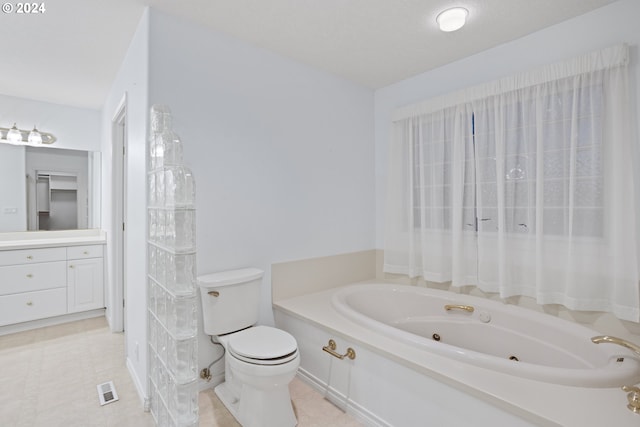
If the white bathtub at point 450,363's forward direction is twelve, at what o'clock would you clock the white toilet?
The white toilet is roughly at 1 o'clock from the white bathtub.

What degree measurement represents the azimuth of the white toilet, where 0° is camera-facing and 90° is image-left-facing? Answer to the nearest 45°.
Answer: approximately 315°

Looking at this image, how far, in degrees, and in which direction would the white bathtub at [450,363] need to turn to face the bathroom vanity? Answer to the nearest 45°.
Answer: approximately 45° to its right

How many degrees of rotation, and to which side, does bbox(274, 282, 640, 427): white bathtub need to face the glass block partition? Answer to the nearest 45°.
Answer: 0° — it already faces it
